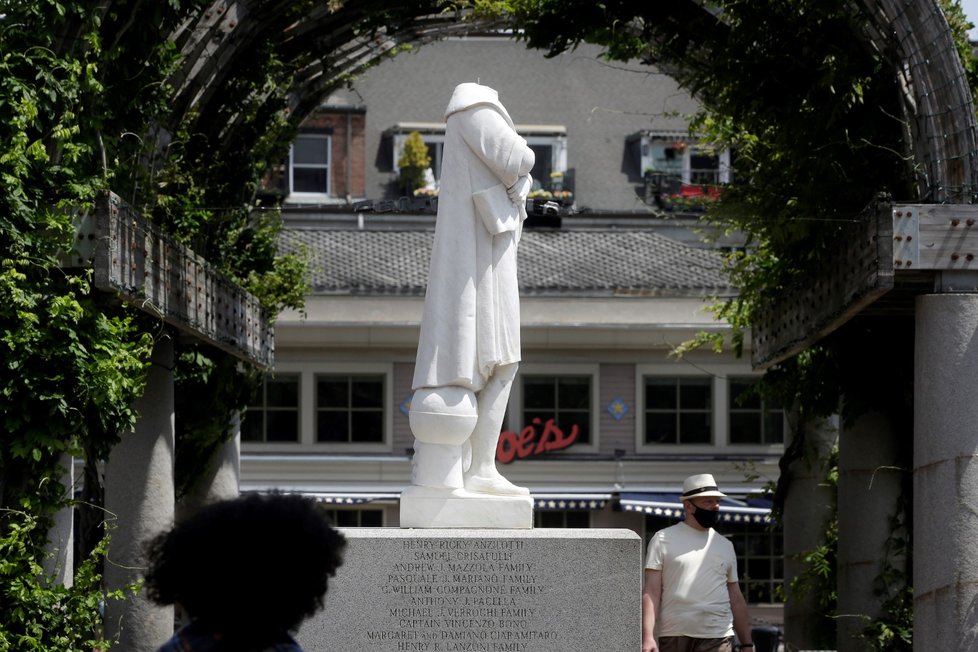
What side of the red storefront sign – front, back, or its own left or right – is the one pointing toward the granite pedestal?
front

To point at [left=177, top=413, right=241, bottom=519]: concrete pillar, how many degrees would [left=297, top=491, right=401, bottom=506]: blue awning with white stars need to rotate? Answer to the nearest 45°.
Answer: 0° — it already faces it

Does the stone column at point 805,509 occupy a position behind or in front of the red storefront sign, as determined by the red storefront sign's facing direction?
in front

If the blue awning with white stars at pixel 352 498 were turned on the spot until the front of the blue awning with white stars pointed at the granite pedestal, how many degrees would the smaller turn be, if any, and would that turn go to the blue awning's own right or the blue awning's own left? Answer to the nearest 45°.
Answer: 0° — it already faces it

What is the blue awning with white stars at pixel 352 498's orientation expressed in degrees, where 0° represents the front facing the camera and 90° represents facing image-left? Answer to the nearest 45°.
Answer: approximately 0°

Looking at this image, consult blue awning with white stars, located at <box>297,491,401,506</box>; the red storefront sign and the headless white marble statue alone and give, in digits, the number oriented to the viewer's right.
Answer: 1

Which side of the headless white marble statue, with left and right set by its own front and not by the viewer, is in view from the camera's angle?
right

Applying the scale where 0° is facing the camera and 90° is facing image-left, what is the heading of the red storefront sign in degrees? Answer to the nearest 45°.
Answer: approximately 0°

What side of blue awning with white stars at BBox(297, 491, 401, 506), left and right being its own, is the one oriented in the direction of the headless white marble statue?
front

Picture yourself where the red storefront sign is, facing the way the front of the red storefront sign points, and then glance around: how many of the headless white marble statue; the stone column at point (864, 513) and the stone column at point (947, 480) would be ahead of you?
3

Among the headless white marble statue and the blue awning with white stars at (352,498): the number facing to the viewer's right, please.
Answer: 1

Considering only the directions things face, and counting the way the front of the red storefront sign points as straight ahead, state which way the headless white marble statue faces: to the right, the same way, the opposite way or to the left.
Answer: to the left
